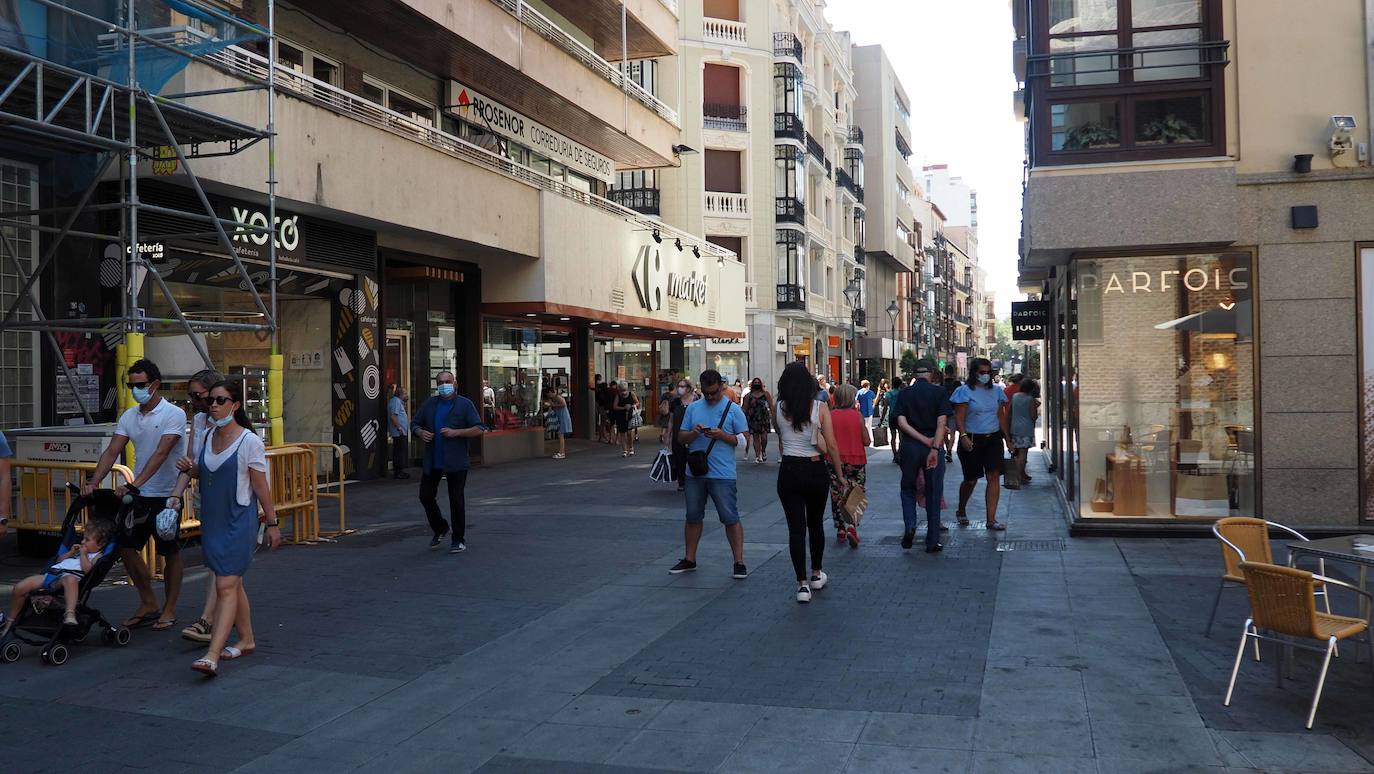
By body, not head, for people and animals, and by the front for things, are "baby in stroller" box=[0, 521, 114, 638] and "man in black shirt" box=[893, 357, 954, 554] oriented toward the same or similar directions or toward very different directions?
very different directions

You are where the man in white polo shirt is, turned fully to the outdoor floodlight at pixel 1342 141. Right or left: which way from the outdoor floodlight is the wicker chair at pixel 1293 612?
right

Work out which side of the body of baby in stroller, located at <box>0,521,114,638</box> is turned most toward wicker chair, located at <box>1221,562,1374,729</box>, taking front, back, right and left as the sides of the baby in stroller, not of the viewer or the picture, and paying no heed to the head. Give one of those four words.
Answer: left

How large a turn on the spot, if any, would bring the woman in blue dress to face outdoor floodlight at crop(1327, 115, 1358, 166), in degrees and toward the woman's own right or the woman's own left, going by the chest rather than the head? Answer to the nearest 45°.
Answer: approximately 135° to the woman's own left

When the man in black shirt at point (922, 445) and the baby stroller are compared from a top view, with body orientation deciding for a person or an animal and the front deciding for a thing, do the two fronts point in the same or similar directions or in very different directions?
very different directions

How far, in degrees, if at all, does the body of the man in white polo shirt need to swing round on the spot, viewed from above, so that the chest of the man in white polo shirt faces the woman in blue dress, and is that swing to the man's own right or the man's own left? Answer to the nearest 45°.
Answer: approximately 45° to the man's own left

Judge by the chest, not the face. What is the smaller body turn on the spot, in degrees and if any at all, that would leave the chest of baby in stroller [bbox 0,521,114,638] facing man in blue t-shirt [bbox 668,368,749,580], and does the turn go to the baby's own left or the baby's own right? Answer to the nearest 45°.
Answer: approximately 135° to the baby's own left

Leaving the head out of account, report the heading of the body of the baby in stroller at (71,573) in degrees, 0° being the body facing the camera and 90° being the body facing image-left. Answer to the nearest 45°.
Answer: approximately 45°

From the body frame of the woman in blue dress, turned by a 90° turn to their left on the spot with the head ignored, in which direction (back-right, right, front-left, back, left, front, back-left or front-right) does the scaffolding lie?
back-left

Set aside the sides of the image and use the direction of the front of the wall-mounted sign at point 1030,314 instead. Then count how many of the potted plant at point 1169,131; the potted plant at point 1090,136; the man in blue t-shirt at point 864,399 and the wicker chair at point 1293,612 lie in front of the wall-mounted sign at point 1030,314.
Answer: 3
